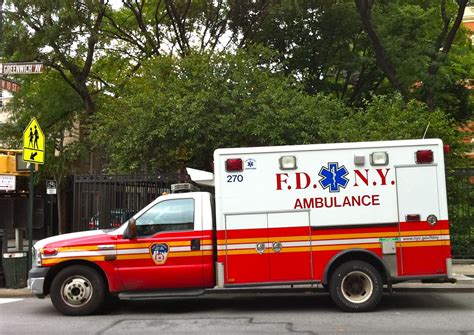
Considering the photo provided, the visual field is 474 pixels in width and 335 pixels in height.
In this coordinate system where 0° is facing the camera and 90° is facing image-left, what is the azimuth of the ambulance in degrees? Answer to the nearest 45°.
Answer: approximately 90°

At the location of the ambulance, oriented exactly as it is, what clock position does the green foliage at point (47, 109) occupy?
The green foliage is roughly at 2 o'clock from the ambulance.

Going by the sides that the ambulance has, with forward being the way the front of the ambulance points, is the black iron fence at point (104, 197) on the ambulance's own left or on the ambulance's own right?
on the ambulance's own right

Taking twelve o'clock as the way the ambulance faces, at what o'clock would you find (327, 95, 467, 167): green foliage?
The green foliage is roughly at 4 o'clock from the ambulance.

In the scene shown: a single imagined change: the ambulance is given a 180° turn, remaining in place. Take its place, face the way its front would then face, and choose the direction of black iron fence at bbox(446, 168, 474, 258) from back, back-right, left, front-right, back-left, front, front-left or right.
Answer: front-left

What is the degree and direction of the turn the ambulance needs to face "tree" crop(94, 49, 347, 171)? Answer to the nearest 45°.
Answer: approximately 90° to its right

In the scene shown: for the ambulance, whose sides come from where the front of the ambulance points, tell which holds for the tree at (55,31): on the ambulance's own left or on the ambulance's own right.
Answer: on the ambulance's own right
